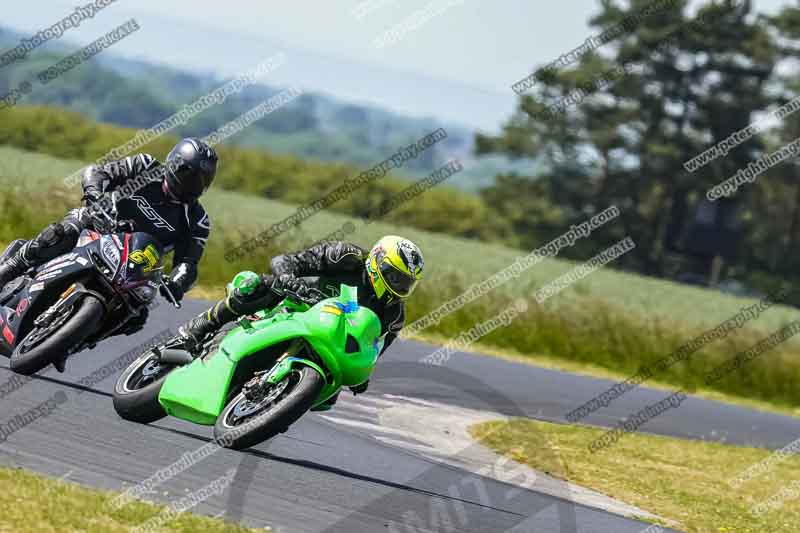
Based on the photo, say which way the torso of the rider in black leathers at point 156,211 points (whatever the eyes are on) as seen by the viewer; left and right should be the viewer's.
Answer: facing the viewer and to the right of the viewer

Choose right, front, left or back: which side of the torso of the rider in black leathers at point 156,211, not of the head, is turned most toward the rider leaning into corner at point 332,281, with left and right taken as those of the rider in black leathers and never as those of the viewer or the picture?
front
